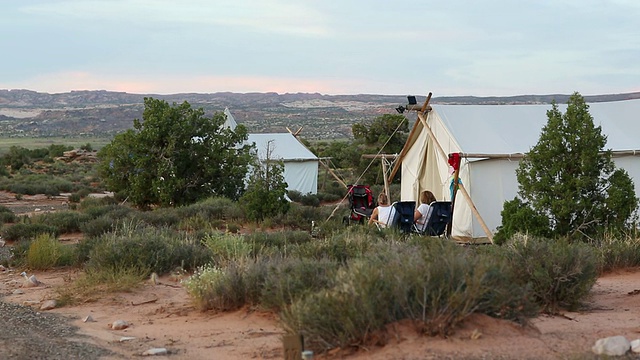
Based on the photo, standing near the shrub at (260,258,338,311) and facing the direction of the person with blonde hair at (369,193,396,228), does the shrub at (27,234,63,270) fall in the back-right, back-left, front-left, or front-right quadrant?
front-left

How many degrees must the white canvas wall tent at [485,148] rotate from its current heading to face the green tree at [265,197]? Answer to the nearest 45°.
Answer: approximately 45° to its right

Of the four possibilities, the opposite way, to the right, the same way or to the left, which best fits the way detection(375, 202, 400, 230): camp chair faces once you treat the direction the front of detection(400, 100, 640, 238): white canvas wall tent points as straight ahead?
to the right

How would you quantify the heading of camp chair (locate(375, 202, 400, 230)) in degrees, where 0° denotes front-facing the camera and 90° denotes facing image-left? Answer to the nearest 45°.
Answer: approximately 135°

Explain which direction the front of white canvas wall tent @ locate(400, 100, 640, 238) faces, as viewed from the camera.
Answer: facing the viewer and to the left of the viewer

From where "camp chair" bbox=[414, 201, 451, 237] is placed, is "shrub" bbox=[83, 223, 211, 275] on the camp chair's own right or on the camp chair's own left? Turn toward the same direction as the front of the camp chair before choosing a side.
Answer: on the camp chair's own left

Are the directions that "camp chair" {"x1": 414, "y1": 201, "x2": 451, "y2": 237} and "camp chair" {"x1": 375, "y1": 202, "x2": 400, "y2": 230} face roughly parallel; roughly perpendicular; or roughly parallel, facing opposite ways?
roughly parallel

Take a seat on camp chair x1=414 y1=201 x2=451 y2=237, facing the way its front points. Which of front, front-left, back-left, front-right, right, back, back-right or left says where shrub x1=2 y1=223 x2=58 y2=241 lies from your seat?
front-left

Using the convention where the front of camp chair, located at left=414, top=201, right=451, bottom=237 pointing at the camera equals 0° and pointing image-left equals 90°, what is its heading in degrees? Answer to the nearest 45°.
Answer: approximately 135°

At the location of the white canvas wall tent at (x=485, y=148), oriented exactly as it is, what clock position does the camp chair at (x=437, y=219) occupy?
The camp chair is roughly at 11 o'clock from the white canvas wall tent.

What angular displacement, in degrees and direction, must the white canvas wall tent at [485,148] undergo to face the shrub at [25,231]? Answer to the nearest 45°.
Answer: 0° — it already faces it

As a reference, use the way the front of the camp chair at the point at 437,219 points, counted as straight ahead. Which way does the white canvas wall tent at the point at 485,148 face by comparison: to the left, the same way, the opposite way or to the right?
to the left

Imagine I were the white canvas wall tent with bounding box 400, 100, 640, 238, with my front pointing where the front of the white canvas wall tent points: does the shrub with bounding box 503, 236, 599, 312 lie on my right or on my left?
on my left
